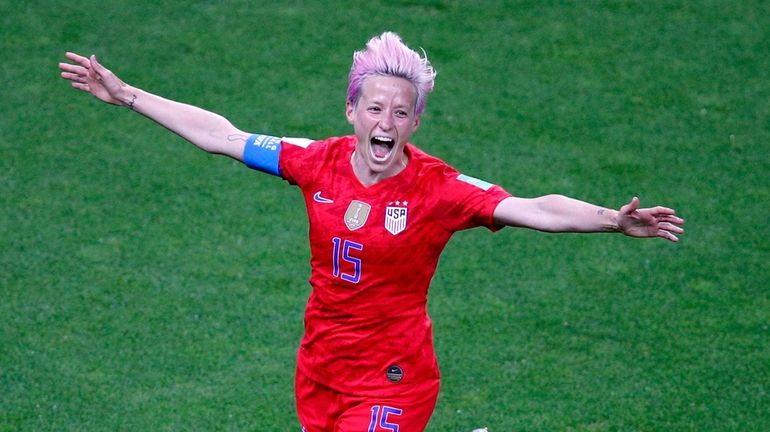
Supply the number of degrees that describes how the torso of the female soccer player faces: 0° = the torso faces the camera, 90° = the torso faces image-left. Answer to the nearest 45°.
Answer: approximately 0°
